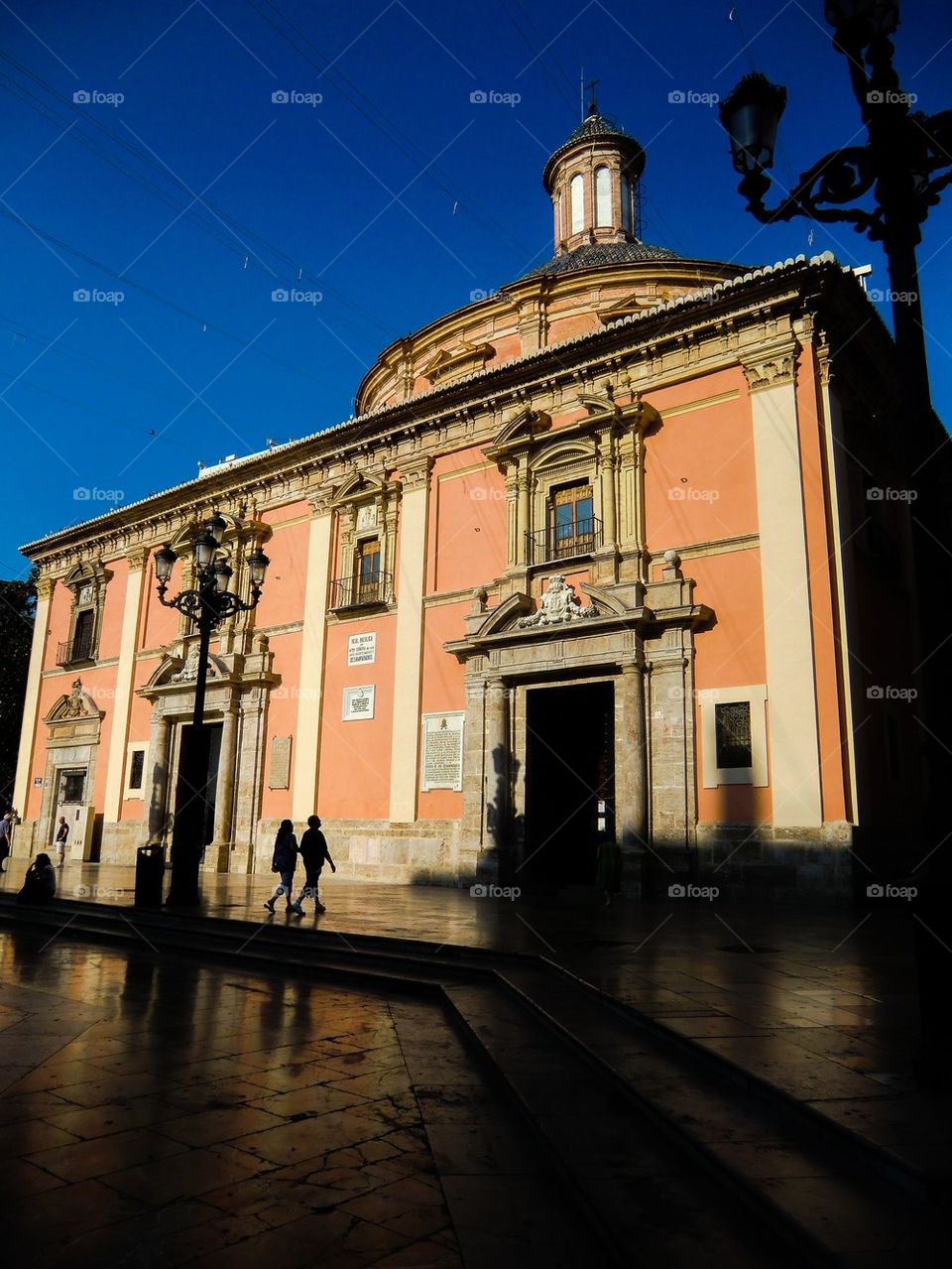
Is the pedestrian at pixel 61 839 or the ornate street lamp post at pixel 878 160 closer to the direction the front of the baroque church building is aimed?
the ornate street lamp post

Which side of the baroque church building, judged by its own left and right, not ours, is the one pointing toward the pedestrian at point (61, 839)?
right

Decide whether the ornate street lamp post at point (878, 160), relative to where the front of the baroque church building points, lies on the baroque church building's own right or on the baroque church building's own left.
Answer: on the baroque church building's own left

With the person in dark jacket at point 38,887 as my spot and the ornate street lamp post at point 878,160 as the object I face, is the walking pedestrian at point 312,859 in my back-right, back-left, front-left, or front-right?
front-left

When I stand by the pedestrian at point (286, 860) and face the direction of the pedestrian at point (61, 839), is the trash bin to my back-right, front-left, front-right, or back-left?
front-left

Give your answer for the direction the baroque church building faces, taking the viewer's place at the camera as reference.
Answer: facing the viewer and to the left of the viewer
